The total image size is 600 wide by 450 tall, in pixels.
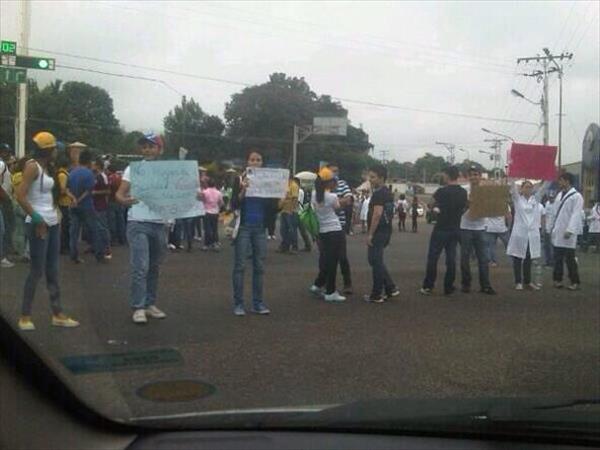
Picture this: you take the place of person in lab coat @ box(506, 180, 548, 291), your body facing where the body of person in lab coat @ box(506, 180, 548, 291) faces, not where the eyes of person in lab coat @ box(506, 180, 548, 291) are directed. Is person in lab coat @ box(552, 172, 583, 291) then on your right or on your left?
on your left

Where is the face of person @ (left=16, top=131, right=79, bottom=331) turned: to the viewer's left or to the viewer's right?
to the viewer's right

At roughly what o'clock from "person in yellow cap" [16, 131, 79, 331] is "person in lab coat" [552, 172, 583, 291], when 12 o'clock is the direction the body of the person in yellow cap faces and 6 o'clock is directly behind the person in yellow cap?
The person in lab coat is roughly at 10 o'clock from the person in yellow cap.

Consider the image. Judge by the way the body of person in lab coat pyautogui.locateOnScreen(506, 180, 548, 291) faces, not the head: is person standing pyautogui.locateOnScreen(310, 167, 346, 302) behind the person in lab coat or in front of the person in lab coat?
in front
